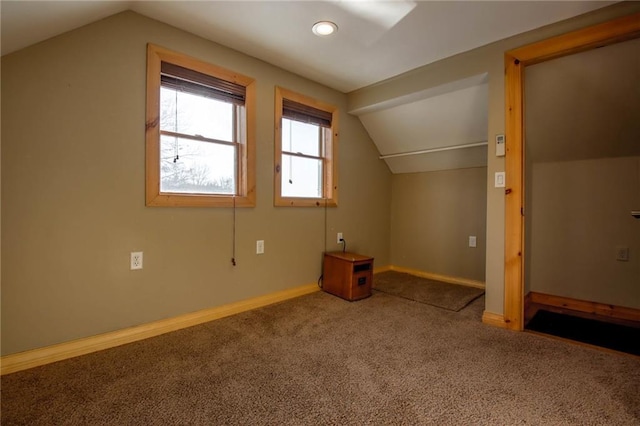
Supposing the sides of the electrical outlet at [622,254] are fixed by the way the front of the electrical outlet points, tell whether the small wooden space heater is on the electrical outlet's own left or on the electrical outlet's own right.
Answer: on the electrical outlet's own right

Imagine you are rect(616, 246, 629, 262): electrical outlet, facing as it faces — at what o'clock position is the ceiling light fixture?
The ceiling light fixture is roughly at 1 o'clock from the electrical outlet.

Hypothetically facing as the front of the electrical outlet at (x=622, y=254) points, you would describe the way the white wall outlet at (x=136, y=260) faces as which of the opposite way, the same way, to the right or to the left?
to the left

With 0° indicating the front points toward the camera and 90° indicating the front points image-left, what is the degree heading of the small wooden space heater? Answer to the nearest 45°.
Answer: approximately 315°

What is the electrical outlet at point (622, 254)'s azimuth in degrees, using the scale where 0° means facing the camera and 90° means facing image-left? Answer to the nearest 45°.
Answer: approximately 0°
